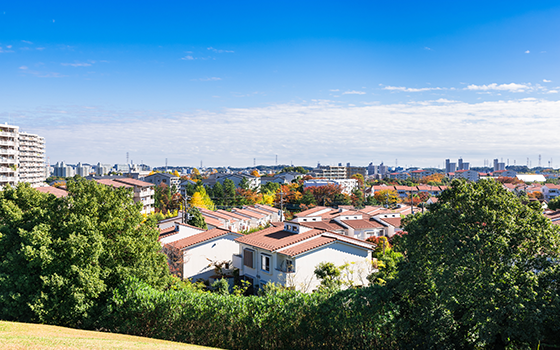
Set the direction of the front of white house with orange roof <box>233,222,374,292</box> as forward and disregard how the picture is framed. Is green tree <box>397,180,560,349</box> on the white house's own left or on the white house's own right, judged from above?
on the white house's own left

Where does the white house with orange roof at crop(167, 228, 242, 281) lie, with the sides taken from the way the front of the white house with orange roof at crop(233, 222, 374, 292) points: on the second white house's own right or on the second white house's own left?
on the second white house's own right

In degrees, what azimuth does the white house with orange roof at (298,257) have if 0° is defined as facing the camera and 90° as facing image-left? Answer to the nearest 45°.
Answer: approximately 45°

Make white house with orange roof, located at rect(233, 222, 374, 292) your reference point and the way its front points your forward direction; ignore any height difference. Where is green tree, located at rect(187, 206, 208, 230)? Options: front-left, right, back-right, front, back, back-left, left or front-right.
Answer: right

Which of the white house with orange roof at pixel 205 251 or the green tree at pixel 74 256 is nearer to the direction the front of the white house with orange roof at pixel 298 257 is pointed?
the green tree
